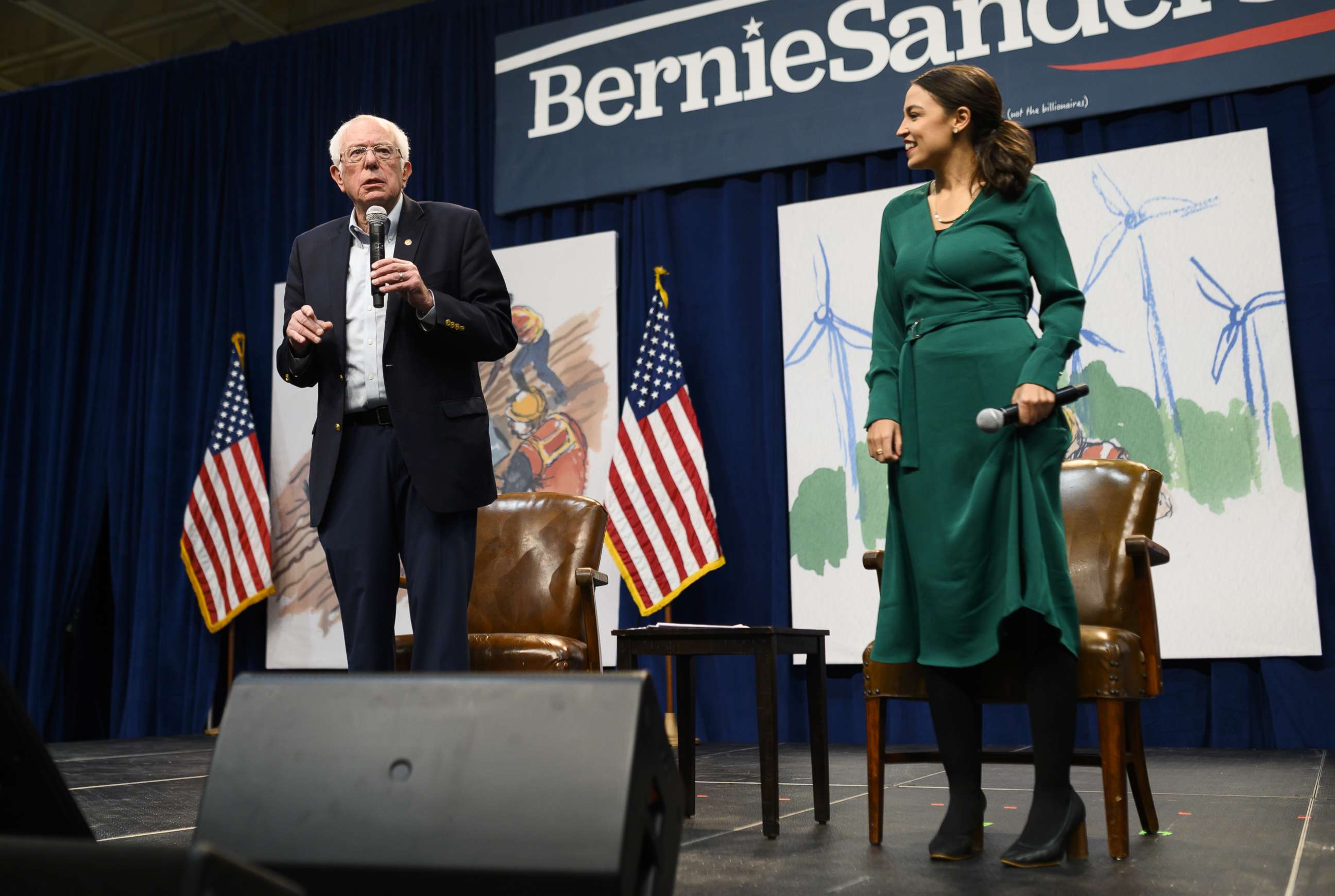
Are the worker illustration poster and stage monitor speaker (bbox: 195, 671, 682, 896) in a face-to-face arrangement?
yes

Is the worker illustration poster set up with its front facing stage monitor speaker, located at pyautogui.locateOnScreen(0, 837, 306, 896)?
yes

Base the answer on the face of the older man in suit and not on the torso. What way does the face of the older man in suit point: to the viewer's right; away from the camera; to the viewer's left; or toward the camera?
toward the camera

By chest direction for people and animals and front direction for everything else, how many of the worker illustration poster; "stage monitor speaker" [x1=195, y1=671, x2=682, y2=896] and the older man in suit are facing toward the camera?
2

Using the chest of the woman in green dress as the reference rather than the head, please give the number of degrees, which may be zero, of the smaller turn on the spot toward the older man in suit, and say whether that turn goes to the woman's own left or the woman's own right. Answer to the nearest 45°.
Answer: approximately 45° to the woman's own right

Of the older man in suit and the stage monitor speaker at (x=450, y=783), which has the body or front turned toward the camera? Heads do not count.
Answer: the older man in suit

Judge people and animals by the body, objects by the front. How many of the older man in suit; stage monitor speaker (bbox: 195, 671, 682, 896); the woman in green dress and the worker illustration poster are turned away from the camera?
1

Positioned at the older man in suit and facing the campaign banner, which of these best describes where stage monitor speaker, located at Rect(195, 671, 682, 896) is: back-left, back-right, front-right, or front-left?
back-right

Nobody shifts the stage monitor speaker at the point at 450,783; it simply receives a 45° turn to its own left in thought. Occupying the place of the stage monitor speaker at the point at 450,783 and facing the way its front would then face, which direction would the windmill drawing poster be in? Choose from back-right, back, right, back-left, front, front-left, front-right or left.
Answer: right

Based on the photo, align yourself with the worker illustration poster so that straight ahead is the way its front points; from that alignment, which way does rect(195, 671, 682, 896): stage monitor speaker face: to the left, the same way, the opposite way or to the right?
the opposite way

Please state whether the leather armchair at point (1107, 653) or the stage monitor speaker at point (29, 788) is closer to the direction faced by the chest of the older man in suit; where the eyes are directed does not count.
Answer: the stage monitor speaker

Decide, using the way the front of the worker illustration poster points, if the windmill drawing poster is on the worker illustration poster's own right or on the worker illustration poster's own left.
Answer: on the worker illustration poster's own left

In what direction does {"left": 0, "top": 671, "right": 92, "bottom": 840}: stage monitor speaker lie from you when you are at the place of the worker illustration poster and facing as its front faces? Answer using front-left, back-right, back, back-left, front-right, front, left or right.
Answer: front

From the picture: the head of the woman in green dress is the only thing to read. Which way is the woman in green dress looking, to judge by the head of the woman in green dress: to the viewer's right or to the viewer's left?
to the viewer's left

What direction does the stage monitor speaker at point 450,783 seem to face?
away from the camera

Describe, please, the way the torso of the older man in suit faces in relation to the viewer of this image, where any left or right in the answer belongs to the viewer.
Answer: facing the viewer

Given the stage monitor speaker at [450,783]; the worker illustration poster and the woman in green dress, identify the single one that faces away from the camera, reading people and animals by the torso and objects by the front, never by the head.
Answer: the stage monitor speaker

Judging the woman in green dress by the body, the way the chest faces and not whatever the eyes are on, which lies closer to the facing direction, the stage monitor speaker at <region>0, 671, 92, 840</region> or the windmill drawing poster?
the stage monitor speaker

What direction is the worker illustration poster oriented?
toward the camera

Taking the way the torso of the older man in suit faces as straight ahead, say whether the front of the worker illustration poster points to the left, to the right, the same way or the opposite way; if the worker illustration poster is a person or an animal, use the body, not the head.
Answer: the same way
